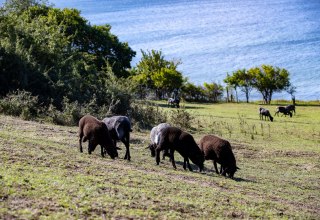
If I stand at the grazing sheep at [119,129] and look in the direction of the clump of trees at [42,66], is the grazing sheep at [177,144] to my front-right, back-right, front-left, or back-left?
back-right

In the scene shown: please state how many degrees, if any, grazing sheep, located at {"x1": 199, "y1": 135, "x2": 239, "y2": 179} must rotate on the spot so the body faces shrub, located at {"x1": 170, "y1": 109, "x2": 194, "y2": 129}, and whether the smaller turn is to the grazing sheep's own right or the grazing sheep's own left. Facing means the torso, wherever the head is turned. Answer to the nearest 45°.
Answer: approximately 135° to the grazing sheep's own left

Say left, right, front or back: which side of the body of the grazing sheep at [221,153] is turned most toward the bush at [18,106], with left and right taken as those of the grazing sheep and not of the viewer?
back

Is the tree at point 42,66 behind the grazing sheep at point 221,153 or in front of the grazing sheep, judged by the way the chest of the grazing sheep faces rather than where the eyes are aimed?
behind

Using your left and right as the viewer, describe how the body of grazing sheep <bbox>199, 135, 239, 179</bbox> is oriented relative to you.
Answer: facing the viewer and to the right of the viewer

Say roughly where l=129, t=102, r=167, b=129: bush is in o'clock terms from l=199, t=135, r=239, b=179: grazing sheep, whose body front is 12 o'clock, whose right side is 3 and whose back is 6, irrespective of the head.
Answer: The bush is roughly at 7 o'clock from the grazing sheep.

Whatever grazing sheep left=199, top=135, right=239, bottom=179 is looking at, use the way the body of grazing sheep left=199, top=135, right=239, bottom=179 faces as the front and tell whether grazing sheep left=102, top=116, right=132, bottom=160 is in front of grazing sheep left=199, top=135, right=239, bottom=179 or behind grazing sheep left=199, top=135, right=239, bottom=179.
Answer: behind
